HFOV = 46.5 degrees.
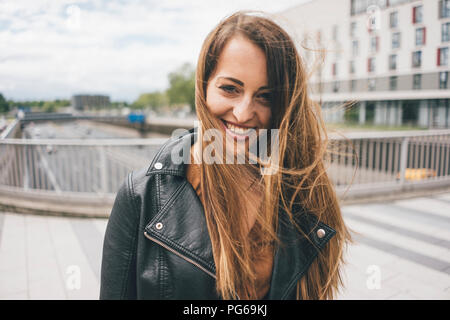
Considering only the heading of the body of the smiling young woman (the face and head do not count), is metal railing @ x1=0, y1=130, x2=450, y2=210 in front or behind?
behind

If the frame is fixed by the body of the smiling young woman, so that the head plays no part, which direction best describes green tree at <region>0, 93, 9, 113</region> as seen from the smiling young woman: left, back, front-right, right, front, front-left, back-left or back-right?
back-right

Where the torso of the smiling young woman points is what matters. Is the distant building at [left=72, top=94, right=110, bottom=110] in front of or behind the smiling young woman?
behind

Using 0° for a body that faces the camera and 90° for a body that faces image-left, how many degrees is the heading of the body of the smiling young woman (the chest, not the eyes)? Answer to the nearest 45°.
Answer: approximately 0°

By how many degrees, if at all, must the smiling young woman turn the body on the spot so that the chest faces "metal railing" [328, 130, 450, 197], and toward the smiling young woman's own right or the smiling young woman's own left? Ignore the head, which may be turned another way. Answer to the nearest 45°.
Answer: approximately 135° to the smiling young woman's own left
